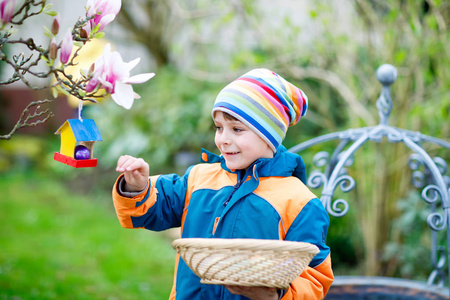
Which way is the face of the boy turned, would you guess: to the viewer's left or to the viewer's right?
to the viewer's left

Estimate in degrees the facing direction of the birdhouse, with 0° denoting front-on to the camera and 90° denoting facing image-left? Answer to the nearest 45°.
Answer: approximately 315°

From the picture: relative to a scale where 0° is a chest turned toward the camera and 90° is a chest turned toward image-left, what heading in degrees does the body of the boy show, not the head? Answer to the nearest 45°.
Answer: approximately 45°
